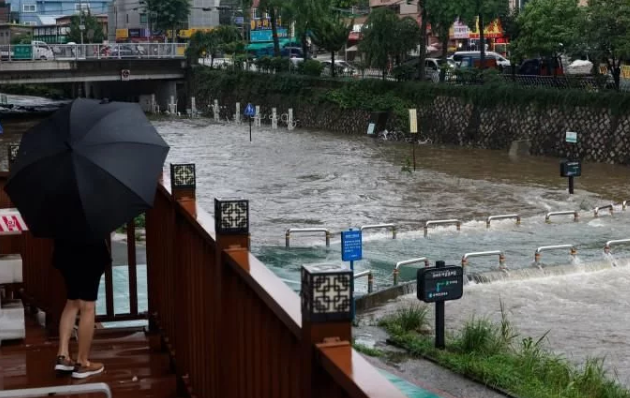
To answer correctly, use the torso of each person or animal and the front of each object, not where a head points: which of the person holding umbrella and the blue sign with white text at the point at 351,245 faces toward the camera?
the blue sign with white text

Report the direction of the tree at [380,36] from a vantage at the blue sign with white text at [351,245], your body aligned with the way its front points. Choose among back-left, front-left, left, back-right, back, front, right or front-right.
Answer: back

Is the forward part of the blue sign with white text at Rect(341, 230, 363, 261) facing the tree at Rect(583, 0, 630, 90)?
no

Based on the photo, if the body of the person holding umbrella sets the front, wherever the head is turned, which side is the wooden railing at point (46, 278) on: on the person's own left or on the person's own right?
on the person's own left

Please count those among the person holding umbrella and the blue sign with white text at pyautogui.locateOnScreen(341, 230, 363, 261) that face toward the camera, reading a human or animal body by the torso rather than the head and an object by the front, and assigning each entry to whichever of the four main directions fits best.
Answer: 1

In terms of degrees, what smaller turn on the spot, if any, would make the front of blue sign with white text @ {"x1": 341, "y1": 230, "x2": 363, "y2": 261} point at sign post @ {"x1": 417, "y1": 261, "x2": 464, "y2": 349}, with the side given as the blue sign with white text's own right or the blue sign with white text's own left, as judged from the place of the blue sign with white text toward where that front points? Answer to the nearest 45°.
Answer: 0° — it already faces it

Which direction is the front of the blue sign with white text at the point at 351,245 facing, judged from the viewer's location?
facing the viewer

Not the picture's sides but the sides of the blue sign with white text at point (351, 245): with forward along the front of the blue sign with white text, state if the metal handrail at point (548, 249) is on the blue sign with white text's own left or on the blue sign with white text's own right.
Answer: on the blue sign with white text's own left

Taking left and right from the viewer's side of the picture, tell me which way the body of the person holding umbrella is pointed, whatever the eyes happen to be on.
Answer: facing away from the viewer and to the right of the viewer

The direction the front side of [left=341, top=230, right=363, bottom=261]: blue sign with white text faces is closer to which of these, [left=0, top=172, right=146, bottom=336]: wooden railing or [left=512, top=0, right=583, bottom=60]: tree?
the wooden railing

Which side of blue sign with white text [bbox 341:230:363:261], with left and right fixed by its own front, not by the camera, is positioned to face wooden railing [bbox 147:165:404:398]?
front

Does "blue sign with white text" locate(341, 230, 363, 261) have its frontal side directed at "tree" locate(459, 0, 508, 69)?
no

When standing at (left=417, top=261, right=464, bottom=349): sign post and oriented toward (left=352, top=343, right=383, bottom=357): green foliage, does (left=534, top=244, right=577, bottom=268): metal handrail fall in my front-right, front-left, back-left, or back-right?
back-right

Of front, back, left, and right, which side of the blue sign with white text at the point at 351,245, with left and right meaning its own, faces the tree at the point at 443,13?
back

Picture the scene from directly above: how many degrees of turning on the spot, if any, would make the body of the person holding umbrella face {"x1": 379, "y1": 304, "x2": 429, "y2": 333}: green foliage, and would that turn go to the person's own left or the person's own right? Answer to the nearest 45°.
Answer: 0° — they already face it
